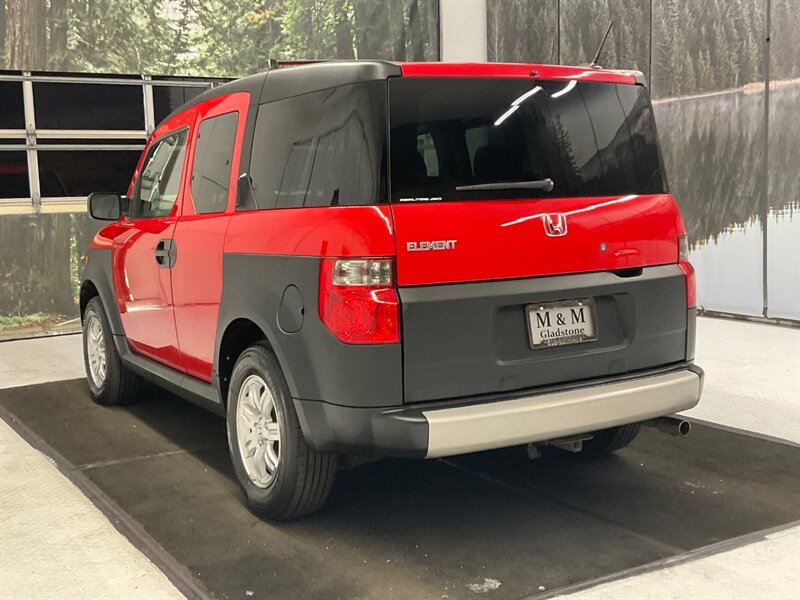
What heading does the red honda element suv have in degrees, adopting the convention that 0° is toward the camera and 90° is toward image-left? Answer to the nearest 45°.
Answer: approximately 135°
